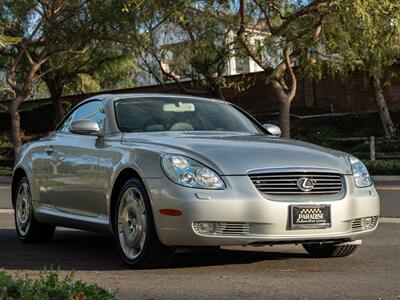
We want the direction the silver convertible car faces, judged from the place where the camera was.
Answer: facing the viewer and to the right of the viewer

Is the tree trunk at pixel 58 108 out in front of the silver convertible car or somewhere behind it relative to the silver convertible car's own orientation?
behind

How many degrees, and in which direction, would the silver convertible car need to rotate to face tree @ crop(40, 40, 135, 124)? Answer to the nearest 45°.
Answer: approximately 135° to its left

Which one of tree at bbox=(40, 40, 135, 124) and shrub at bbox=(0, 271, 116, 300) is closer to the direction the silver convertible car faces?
the shrub

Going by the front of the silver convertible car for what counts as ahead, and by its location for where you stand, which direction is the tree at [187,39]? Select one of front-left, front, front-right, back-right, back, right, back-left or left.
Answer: back-left

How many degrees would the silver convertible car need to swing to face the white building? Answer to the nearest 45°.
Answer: approximately 135° to its left

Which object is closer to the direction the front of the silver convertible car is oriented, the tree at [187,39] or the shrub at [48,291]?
the shrub

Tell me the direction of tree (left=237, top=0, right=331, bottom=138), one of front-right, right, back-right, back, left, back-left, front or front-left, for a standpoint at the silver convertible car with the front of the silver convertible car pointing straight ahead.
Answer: back-left

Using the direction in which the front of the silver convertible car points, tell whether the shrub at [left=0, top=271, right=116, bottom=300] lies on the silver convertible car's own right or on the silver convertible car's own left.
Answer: on the silver convertible car's own right
